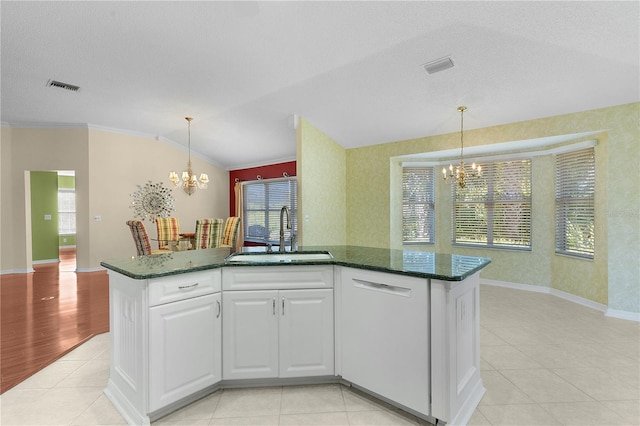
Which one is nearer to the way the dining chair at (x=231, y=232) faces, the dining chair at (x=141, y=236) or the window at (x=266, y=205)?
the dining chair

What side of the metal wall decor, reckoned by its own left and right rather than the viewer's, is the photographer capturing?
front

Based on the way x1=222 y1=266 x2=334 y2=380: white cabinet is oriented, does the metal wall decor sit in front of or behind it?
behind

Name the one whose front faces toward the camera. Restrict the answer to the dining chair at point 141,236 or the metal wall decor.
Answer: the metal wall decor

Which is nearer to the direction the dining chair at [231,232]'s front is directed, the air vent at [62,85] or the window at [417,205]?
the air vent

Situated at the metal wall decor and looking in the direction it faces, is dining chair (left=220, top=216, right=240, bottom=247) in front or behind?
in front

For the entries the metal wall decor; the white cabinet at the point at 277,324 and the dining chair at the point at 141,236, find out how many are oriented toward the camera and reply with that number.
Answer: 2

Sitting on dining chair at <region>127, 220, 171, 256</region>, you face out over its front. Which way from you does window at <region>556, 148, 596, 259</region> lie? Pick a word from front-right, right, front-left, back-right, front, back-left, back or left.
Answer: front-right

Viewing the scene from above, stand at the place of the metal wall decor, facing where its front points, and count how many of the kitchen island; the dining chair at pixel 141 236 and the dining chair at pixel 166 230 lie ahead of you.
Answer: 3

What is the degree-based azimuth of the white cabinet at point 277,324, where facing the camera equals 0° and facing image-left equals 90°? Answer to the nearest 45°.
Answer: approximately 0°

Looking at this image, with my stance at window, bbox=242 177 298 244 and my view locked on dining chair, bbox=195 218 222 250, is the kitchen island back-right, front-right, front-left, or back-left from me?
front-left

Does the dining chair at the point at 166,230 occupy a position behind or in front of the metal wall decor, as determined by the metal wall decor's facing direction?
in front

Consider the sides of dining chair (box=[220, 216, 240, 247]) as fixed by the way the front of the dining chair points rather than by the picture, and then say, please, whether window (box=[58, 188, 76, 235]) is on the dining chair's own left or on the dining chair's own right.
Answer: on the dining chair's own right

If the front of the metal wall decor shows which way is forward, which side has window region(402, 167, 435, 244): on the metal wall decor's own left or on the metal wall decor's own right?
on the metal wall decor's own left

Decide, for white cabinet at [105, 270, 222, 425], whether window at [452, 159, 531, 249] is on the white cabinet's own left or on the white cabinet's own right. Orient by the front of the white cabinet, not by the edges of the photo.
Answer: on the white cabinet's own left

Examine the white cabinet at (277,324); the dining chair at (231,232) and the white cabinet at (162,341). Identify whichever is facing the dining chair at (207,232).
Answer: the dining chair at (231,232)

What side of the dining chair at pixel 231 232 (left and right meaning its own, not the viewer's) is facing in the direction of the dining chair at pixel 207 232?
front

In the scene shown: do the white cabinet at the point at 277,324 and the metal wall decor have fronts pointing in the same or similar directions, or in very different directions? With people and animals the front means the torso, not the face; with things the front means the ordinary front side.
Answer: same or similar directions

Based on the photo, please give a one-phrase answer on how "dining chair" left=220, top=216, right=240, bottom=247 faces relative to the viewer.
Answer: facing the viewer and to the left of the viewer

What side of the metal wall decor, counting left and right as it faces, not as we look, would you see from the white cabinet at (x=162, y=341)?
front

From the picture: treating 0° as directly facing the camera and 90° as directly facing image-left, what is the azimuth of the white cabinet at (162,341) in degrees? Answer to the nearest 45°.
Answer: approximately 315°
